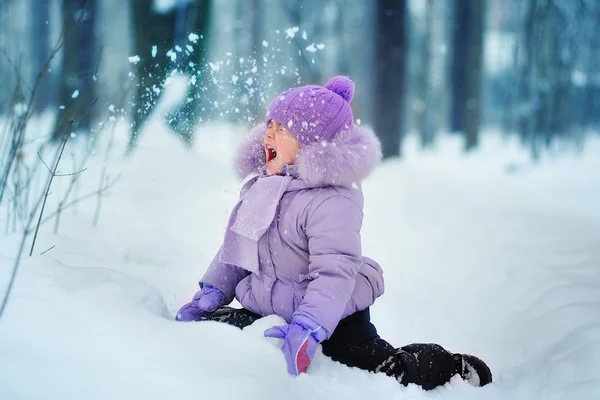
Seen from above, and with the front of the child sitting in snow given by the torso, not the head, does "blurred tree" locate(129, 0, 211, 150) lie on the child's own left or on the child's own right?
on the child's own right

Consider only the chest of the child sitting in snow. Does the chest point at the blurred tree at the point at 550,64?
no

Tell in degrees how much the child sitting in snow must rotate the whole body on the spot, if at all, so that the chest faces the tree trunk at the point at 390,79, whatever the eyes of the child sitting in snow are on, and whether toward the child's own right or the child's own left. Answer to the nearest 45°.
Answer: approximately 135° to the child's own right

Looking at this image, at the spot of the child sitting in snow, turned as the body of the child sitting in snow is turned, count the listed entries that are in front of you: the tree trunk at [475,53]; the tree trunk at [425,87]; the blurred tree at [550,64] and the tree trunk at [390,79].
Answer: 0

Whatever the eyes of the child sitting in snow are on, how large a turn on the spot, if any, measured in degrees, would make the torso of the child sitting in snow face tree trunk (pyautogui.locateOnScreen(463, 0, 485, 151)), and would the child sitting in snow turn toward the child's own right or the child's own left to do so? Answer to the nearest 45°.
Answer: approximately 135° to the child's own right

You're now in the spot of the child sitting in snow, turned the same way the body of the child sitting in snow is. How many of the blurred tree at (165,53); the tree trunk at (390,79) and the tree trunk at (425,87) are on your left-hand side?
0

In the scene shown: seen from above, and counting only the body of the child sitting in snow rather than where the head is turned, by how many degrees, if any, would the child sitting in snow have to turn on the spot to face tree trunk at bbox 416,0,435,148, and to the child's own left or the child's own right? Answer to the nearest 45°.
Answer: approximately 135° to the child's own right

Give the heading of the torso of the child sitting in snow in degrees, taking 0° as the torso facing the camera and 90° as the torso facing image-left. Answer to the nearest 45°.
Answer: approximately 45°

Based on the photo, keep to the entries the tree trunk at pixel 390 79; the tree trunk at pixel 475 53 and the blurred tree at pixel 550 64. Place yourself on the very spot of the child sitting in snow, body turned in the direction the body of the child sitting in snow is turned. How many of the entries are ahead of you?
0

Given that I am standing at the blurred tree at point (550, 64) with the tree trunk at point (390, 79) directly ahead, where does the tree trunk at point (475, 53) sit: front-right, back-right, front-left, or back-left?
front-right

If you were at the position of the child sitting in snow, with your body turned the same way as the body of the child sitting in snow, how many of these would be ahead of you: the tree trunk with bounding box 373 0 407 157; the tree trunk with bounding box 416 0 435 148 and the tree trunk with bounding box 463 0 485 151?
0
